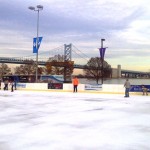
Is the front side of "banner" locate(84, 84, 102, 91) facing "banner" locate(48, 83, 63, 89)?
no

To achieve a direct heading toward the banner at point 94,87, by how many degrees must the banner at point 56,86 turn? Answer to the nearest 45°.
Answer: approximately 45° to its left

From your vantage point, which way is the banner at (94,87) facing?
toward the camera

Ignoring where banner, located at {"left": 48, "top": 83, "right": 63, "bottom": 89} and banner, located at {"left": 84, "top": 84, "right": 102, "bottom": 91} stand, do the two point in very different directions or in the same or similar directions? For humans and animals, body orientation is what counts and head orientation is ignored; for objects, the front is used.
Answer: same or similar directions

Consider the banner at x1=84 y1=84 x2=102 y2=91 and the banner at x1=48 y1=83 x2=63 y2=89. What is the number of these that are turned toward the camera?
2

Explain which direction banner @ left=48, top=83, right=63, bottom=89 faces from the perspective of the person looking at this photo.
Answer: facing the viewer
